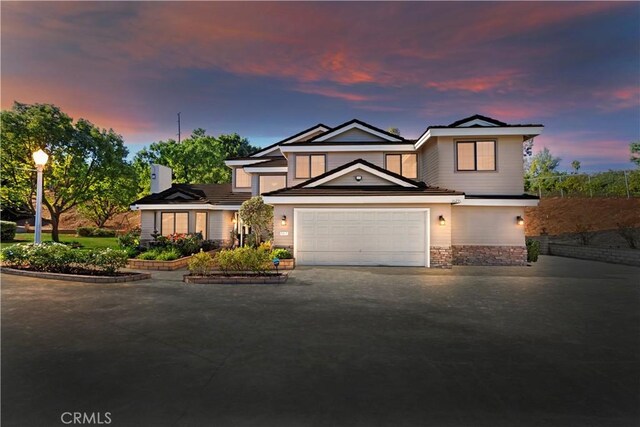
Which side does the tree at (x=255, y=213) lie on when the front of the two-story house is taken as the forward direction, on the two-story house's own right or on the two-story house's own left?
on the two-story house's own right

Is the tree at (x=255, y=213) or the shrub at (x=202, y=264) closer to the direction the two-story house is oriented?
the shrub

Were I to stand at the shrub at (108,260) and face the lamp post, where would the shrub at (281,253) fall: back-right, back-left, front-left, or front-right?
back-right

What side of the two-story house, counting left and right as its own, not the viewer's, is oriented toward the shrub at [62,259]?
right

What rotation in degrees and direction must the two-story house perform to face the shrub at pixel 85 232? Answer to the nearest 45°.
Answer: approximately 135° to its right

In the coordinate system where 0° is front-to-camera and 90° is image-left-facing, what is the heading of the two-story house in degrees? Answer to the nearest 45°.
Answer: approximately 0°

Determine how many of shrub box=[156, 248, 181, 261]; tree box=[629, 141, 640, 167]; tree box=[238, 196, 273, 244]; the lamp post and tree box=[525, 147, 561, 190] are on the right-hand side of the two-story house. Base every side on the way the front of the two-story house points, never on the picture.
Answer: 3

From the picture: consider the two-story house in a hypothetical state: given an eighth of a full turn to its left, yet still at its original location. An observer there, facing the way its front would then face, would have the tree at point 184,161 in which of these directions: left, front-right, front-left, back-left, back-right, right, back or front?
back

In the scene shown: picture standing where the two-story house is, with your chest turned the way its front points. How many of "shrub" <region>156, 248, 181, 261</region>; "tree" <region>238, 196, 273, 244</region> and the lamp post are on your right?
3

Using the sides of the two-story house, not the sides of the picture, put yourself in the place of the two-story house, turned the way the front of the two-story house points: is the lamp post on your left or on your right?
on your right

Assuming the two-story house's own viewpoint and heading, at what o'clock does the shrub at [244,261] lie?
The shrub is roughly at 2 o'clock from the two-story house.

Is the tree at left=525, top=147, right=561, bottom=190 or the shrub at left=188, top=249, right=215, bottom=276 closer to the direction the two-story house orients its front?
the shrub

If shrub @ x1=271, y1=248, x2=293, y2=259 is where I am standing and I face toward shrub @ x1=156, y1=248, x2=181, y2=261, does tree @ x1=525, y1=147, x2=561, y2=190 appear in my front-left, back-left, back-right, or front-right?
back-right
